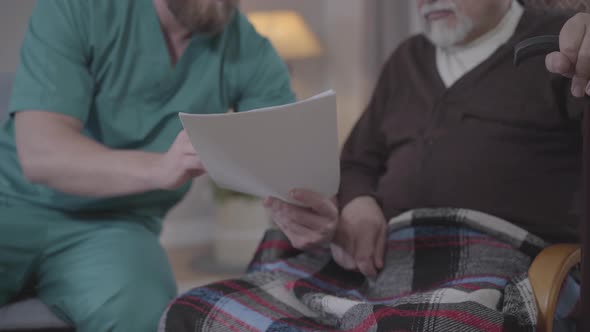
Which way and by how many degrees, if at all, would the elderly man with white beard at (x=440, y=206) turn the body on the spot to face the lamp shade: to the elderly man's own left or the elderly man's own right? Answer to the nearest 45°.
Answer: approximately 135° to the elderly man's own right

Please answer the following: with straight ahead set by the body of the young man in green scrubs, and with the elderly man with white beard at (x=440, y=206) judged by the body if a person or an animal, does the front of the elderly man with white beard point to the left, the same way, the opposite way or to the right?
to the right

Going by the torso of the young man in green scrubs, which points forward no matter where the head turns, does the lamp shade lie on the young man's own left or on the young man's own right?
on the young man's own left

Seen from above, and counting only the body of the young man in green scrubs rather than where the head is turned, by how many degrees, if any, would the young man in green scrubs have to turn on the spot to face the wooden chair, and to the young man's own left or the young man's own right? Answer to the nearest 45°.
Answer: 0° — they already face it
